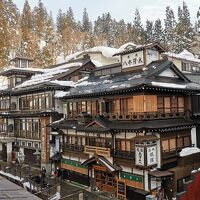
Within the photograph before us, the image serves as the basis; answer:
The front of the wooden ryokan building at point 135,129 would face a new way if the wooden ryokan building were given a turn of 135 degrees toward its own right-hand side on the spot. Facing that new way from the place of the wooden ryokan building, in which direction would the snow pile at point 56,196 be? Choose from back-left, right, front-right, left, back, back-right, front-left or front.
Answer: left

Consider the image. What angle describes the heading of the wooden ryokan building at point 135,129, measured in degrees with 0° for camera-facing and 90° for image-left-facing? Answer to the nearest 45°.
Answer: approximately 45°

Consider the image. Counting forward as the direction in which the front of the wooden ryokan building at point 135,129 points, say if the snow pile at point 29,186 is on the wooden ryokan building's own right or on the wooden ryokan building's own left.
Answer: on the wooden ryokan building's own right
